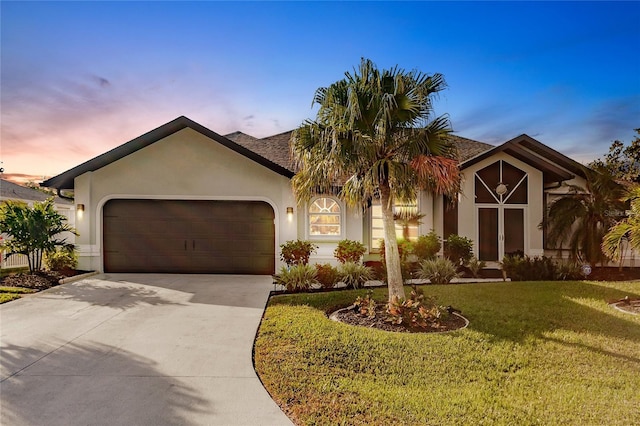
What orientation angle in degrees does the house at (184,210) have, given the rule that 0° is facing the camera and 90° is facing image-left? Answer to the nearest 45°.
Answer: approximately 0°

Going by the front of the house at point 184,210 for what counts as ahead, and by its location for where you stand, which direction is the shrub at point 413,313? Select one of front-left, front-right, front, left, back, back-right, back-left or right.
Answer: front-left

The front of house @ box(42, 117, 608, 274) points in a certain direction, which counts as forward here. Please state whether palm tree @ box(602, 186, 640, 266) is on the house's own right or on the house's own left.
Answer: on the house's own left

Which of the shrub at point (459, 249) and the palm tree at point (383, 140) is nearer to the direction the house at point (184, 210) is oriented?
the palm tree

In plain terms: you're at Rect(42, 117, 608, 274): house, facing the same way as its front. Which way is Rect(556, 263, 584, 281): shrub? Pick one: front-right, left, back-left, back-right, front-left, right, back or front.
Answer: left

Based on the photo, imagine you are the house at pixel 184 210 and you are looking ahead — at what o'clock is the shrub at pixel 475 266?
The shrub is roughly at 9 o'clock from the house.

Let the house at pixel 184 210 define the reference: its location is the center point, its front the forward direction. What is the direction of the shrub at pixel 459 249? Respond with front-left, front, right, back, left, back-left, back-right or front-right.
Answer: left

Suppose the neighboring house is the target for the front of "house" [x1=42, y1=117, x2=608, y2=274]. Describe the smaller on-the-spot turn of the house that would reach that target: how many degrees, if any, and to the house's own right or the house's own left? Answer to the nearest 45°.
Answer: approximately 135° to the house's own right

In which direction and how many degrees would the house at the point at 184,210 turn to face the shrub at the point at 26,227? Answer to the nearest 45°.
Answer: approximately 45° to its right

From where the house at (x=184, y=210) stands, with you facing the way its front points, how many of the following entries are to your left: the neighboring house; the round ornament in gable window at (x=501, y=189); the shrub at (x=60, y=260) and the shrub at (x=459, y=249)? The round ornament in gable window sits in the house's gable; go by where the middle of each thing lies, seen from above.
2

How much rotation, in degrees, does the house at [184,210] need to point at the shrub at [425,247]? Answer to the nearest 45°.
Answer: approximately 90° to its left

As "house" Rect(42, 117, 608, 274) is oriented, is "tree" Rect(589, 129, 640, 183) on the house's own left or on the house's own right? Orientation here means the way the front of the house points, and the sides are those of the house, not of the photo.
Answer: on the house's own left

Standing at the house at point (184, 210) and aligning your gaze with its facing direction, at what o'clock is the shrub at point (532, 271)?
The shrub is roughly at 9 o'clock from the house.

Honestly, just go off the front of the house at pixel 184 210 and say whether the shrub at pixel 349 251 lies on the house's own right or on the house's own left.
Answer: on the house's own left
